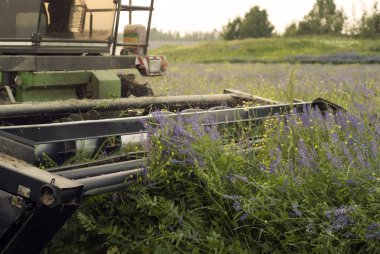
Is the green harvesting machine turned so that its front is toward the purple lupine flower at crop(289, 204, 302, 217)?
yes

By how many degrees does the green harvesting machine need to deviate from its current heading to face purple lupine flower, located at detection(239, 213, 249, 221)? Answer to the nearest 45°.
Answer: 0° — it already faces it

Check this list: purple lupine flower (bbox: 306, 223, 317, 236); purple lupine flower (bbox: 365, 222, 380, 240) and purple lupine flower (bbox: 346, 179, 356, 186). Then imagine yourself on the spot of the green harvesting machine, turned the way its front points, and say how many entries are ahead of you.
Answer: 3

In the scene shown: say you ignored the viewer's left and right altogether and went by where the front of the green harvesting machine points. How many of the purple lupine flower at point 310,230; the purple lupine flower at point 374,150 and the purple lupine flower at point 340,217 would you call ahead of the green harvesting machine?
3

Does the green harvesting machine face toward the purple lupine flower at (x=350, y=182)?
yes

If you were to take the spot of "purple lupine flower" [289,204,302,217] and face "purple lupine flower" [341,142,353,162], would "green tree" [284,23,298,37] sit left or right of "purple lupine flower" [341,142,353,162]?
left

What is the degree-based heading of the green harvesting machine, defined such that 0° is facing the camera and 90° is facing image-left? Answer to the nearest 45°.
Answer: approximately 315°

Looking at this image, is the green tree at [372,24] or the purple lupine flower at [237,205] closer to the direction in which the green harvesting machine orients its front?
the purple lupine flower

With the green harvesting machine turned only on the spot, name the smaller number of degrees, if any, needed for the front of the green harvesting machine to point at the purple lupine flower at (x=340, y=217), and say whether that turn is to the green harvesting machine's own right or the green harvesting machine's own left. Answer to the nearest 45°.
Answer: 0° — it already faces it

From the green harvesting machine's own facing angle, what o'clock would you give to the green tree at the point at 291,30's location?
The green tree is roughly at 8 o'clock from the green harvesting machine.

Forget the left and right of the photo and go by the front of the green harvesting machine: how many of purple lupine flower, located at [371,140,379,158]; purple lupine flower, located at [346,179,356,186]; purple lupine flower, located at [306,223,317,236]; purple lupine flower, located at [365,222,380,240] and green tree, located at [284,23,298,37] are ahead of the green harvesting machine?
4

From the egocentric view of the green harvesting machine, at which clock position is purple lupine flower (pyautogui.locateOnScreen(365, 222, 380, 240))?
The purple lupine flower is roughly at 12 o'clock from the green harvesting machine.

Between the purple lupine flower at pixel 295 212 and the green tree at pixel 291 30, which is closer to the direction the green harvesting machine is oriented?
the purple lupine flower

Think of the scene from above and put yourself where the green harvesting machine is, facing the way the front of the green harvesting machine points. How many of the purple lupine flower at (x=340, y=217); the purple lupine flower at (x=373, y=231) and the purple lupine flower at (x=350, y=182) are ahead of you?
3
